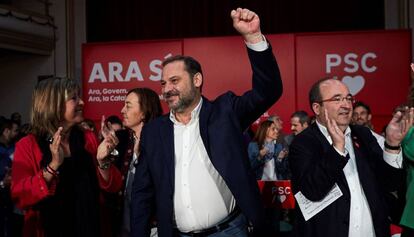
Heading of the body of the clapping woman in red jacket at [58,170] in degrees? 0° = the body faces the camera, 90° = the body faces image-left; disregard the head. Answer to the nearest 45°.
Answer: approximately 315°

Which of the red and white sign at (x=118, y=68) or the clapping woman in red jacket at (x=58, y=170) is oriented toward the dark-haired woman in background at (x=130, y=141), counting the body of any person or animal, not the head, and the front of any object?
the red and white sign

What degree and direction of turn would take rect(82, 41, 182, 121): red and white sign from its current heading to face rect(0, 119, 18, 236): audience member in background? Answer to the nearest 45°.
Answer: approximately 45° to its right

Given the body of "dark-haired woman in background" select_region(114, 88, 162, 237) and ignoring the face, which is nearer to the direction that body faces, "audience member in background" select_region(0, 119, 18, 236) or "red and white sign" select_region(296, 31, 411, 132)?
the audience member in background

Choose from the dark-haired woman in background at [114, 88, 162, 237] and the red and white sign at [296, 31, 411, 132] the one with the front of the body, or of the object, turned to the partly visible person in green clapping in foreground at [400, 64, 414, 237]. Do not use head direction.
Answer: the red and white sign
